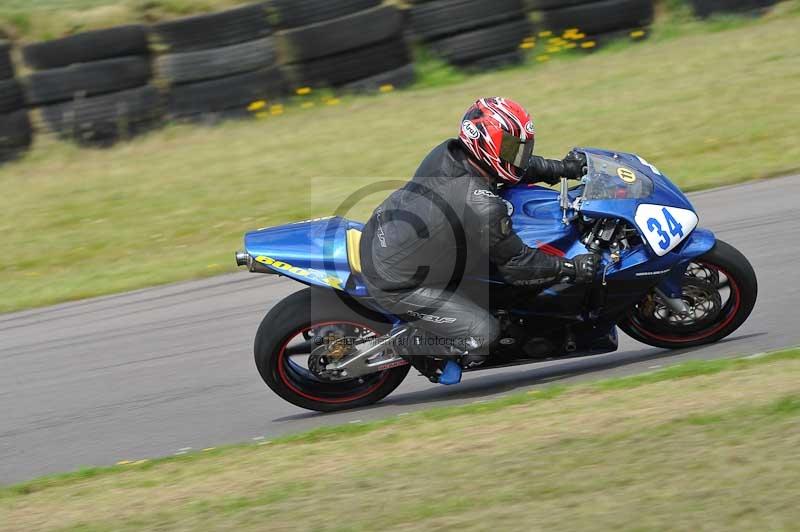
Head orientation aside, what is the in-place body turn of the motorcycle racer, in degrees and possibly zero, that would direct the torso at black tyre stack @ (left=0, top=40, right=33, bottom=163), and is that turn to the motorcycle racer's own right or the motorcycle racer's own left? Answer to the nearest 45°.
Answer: approximately 135° to the motorcycle racer's own left

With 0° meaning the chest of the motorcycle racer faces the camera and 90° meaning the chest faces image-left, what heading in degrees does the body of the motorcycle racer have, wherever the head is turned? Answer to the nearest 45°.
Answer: approximately 270°

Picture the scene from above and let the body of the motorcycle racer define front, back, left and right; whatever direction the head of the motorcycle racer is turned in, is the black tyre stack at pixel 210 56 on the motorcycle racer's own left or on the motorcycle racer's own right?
on the motorcycle racer's own left

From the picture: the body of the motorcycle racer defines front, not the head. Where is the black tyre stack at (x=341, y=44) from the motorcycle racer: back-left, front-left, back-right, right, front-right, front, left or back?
left

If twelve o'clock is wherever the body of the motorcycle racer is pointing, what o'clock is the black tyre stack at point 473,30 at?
The black tyre stack is roughly at 9 o'clock from the motorcycle racer.

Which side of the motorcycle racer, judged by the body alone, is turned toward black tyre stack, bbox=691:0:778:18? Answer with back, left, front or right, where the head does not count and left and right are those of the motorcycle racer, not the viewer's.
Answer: left

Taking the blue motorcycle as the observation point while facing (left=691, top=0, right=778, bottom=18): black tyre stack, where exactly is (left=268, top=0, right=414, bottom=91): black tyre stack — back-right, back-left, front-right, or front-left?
front-left

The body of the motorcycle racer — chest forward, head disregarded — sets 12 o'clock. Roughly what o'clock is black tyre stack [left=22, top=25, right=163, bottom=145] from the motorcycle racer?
The black tyre stack is roughly at 8 o'clock from the motorcycle racer.

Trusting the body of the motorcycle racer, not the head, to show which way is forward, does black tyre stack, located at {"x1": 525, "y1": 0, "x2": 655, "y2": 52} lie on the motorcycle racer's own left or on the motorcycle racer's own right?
on the motorcycle racer's own left
